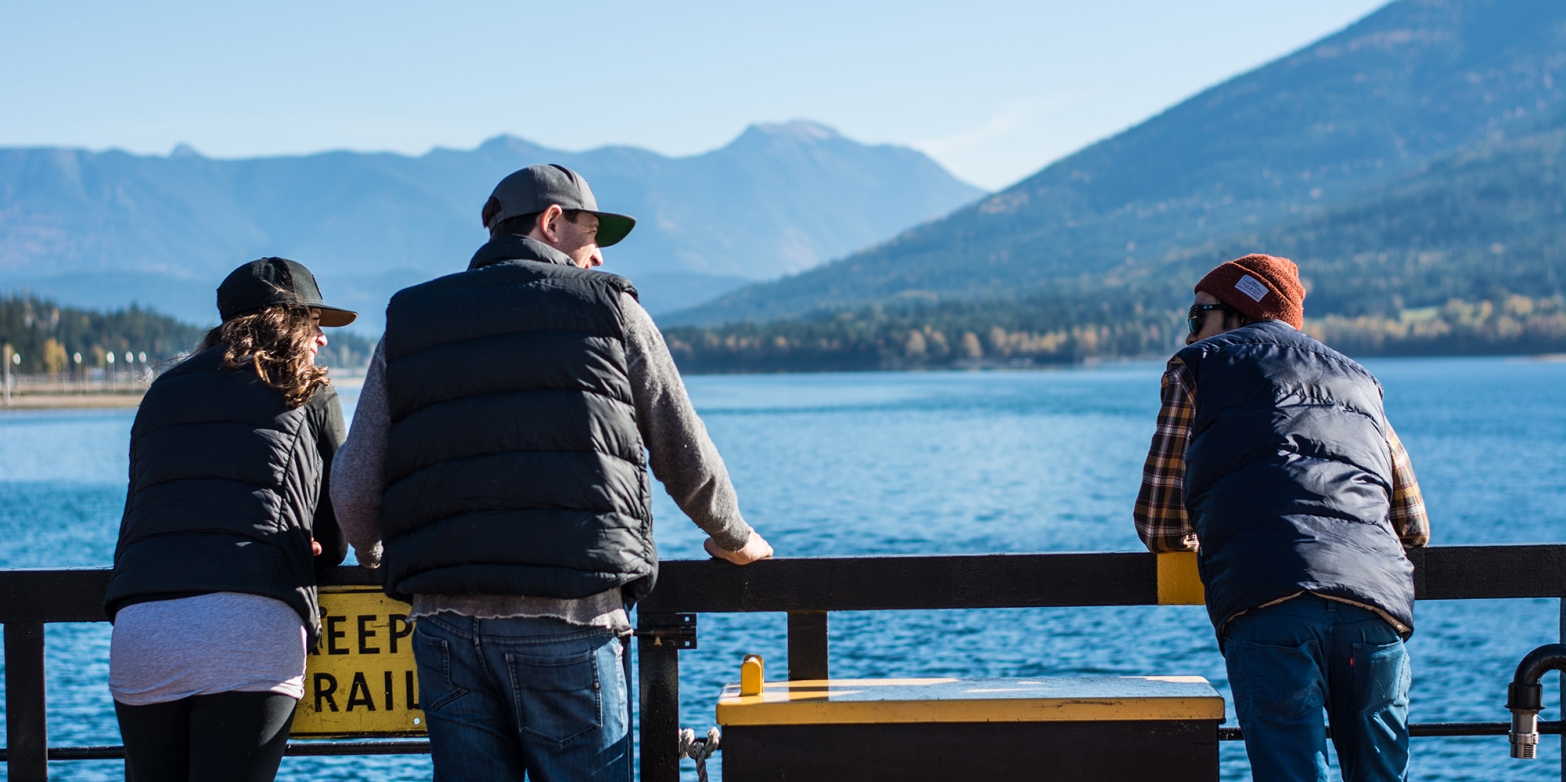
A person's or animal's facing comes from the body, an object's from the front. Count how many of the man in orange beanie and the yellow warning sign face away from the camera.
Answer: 1

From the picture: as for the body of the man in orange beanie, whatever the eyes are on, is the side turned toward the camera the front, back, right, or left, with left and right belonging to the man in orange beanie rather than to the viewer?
back

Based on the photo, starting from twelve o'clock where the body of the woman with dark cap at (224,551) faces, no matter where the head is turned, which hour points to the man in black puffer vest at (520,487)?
The man in black puffer vest is roughly at 3 o'clock from the woman with dark cap.

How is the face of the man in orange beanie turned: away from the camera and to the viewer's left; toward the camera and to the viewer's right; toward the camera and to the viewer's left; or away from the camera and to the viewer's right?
away from the camera and to the viewer's left

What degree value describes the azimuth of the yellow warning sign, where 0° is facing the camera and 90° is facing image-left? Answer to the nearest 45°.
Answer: approximately 0°

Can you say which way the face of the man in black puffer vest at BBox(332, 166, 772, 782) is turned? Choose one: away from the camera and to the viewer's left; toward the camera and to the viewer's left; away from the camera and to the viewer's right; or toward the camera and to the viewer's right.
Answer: away from the camera and to the viewer's right

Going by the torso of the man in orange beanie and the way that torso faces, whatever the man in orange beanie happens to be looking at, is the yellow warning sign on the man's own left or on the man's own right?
on the man's own left

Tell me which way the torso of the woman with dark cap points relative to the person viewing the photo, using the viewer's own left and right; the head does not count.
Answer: facing away from the viewer and to the right of the viewer

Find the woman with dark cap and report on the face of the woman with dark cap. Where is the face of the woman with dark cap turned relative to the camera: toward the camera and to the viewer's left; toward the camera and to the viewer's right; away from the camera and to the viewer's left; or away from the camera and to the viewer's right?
away from the camera and to the viewer's right
